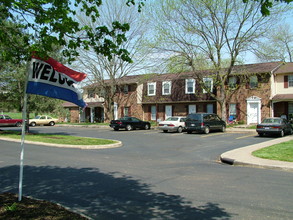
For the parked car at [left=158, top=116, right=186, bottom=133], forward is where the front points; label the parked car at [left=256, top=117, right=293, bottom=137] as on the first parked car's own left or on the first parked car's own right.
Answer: on the first parked car's own right

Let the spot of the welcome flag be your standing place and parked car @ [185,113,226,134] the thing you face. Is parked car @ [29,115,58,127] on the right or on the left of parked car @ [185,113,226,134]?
left

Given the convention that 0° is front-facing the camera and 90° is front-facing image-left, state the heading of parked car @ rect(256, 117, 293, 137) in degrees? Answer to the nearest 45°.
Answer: approximately 225°

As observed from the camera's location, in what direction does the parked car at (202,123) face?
facing away from the viewer and to the right of the viewer

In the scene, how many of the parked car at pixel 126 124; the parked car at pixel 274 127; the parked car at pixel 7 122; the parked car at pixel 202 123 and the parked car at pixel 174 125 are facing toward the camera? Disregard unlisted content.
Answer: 0

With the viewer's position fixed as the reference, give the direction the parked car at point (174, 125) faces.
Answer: facing away from the viewer and to the right of the viewer
